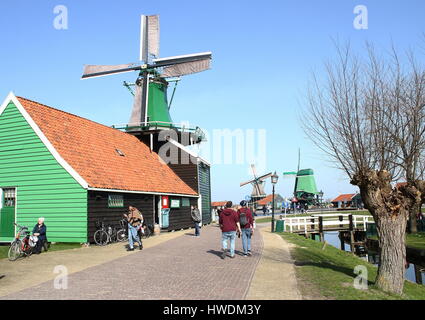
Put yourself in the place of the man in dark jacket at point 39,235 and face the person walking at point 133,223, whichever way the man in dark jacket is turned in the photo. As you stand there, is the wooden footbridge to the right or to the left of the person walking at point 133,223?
left

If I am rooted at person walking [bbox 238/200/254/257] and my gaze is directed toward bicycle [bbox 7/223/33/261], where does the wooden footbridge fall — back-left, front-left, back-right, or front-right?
back-right

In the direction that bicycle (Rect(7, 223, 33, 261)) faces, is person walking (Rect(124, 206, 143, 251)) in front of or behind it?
behind
